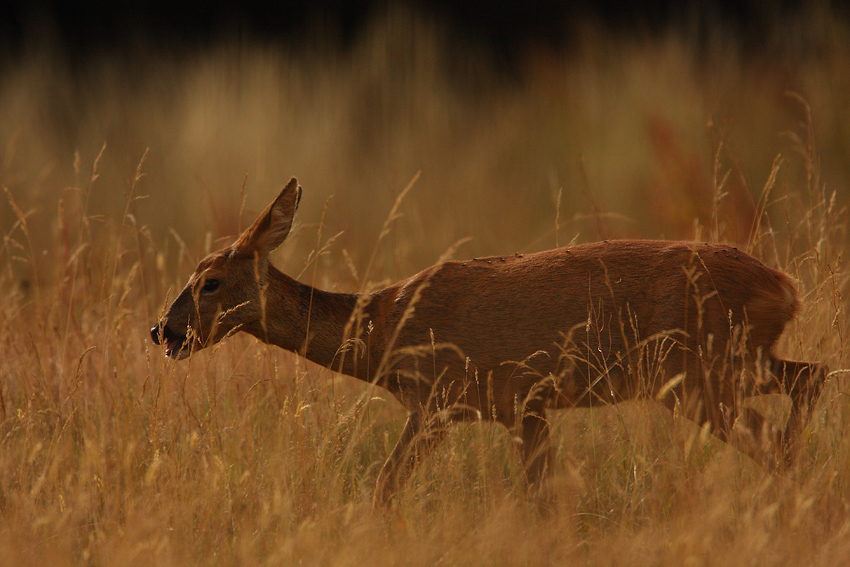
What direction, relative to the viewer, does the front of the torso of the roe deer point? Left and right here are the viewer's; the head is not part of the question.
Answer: facing to the left of the viewer
